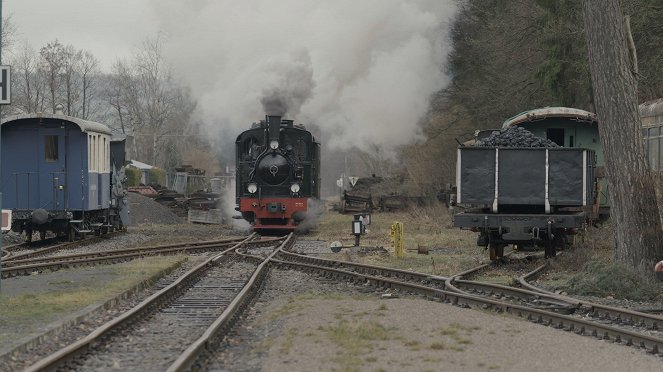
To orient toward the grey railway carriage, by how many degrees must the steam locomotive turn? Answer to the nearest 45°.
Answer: approximately 45° to its left

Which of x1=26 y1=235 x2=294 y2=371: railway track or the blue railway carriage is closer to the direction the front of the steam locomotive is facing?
the railway track

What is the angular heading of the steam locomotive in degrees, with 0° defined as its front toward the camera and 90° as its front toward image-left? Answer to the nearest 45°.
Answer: approximately 0°
